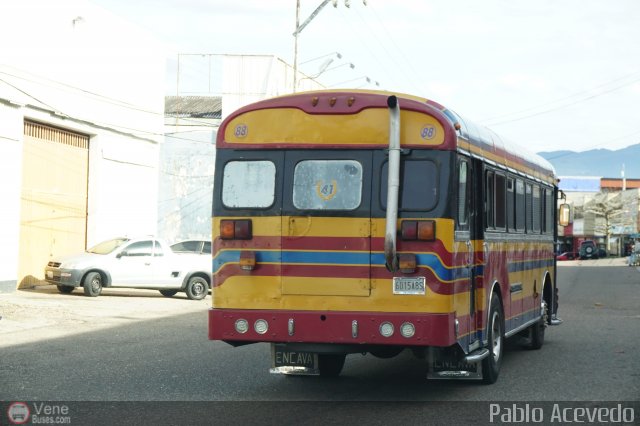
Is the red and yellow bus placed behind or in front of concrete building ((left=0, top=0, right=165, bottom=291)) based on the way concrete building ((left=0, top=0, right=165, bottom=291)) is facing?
in front

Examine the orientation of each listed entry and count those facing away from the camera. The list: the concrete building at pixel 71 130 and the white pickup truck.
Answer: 0

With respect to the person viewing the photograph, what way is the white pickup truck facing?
facing the viewer and to the left of the viewer

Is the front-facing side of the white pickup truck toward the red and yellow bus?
no

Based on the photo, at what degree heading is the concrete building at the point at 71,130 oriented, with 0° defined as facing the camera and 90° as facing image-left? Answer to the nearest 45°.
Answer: approximately 315°
